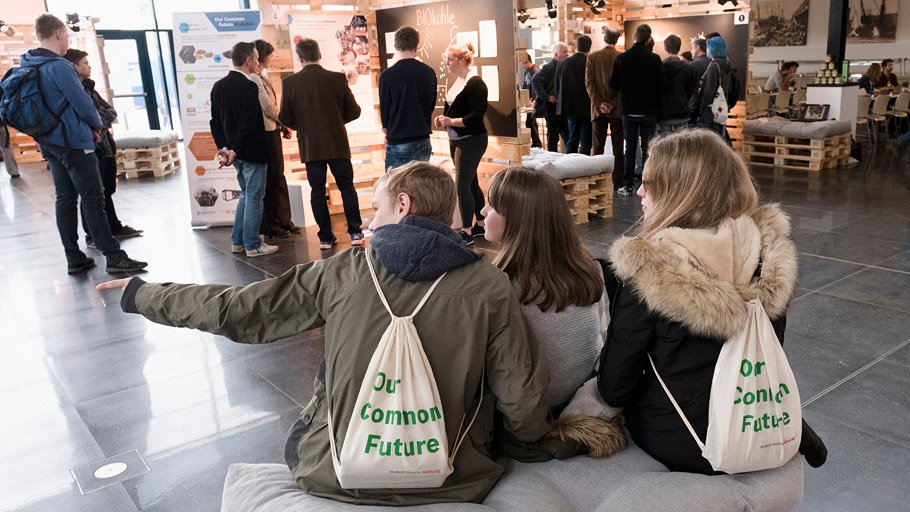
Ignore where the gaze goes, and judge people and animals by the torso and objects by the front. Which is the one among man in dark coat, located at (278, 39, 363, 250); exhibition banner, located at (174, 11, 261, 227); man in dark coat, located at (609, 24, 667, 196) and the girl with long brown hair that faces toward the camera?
the exhibition banner

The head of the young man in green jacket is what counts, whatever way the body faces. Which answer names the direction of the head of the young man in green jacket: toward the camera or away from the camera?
away from the camera

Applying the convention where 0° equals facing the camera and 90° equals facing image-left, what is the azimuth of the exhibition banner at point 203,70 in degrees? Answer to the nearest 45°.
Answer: approximately 0°

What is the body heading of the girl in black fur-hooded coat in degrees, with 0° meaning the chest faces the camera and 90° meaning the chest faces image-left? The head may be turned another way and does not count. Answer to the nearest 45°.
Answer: approximately 135°

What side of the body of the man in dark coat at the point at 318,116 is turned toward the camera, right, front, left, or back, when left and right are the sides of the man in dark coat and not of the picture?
back

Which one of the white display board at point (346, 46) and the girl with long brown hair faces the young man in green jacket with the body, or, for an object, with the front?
the white display board

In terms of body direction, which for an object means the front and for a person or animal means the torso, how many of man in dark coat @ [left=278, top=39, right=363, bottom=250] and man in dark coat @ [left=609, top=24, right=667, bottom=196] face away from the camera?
2

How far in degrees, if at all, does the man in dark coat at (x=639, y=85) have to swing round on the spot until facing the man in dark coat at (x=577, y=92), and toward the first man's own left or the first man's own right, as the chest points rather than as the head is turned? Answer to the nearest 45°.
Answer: approximately 45° to the first man's own left

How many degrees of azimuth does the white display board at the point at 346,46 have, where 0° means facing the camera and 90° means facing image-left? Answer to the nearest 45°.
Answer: approximately 0°
